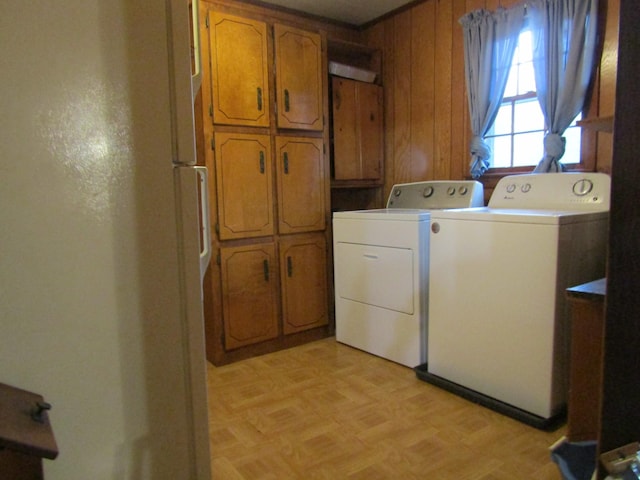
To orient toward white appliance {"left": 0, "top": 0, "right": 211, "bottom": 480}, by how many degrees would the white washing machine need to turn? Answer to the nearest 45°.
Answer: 0° — it already faces it

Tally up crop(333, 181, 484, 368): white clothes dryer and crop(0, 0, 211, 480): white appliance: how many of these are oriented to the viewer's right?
1

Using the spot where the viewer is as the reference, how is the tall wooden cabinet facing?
facing the viewer and to the right of the viewer

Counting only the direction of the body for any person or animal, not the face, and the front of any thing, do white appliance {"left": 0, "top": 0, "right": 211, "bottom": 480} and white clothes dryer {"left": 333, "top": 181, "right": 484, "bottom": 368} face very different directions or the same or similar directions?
very different directions

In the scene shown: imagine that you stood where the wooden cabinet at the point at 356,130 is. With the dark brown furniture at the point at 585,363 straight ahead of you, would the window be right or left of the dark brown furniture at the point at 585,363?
left

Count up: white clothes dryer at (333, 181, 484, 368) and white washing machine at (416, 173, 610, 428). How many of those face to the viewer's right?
0

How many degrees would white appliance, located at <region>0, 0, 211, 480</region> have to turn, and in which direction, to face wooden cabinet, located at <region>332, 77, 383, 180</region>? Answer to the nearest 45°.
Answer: approximately 45° to its left

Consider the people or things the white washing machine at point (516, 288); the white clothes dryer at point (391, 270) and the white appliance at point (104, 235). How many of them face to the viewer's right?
1

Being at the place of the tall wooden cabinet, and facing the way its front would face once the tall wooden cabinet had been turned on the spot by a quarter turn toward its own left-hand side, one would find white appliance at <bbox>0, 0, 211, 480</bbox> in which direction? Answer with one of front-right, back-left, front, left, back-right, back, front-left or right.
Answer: back-right

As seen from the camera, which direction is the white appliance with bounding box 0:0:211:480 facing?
to the viewer's right

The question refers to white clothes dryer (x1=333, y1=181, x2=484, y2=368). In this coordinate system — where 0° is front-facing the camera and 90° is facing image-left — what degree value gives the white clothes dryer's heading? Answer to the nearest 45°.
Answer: approximately 45°

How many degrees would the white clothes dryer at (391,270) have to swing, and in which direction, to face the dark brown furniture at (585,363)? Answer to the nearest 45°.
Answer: approximately 90° to its left

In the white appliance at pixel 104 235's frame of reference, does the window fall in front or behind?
in front

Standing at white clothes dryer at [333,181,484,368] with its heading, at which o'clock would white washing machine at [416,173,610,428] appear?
The white washing machine is roughly at 9 o'clock from the white clothes dryer.

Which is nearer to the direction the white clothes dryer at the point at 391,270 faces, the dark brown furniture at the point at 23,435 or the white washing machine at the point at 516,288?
the dark brown furniture
